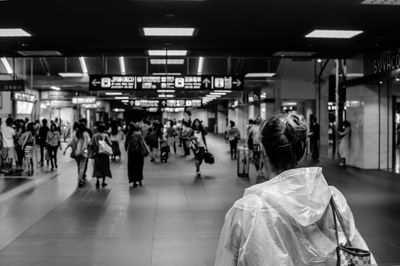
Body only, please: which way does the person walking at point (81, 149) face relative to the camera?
away from the camera

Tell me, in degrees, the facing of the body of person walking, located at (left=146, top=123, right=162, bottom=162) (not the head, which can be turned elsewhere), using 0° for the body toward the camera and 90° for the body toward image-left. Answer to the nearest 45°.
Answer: approximately 180°

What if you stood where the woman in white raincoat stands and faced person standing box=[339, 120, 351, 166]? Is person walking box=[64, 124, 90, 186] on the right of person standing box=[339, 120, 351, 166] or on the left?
left

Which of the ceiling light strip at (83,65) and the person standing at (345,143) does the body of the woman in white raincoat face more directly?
the ceiling light strip

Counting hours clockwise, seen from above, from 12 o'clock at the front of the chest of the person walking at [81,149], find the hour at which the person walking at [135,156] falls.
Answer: the person walking at [135,156] is roughly at 4 o'clock from the person walking at [81,149].

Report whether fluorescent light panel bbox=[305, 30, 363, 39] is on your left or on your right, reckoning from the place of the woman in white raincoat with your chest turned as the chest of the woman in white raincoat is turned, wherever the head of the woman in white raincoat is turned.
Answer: on your right

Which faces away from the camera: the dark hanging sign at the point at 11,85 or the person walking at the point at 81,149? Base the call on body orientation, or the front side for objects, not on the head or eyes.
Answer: the person walking

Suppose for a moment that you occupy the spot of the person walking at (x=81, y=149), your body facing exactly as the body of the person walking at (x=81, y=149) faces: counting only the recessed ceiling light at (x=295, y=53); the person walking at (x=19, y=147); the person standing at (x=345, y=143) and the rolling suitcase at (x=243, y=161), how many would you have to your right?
3
